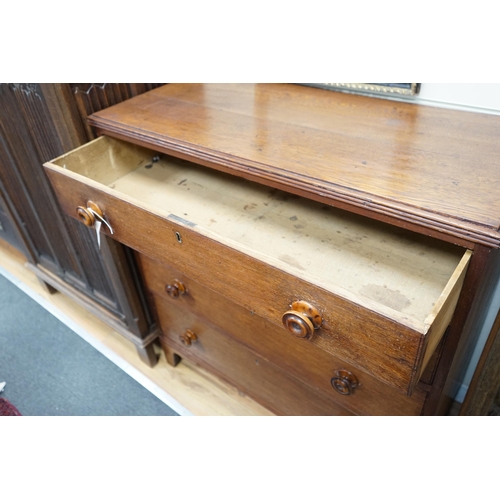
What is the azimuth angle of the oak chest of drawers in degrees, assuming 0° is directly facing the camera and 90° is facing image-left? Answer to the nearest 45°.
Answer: approximately 45°

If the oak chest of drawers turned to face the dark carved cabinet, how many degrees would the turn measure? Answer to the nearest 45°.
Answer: approximately 90° to its right
